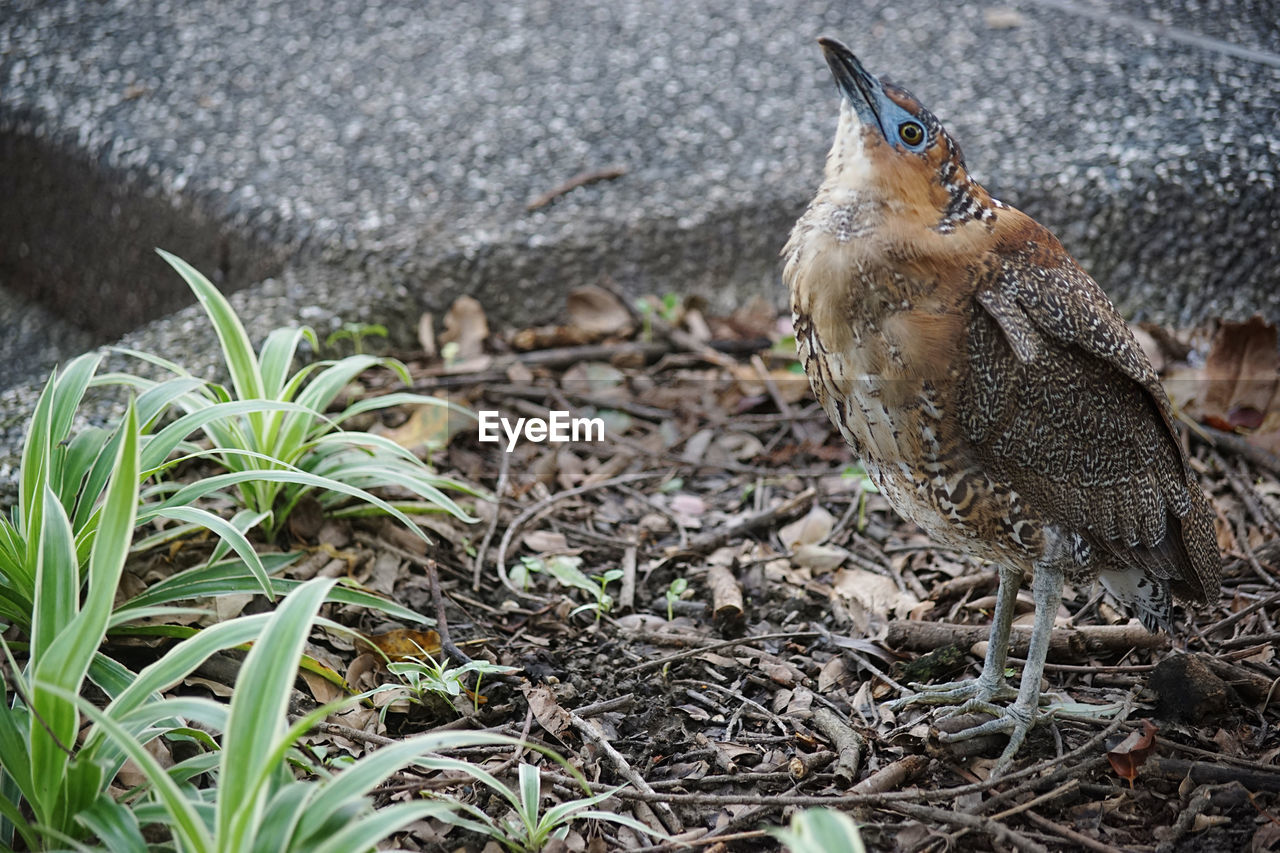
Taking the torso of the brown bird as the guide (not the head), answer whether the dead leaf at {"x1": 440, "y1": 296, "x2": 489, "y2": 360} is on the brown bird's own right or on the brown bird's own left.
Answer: on the brown bird's own right

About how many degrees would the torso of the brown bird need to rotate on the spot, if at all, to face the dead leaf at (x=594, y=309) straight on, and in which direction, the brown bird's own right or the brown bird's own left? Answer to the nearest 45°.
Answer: approximately 90° to the brown bird's own right

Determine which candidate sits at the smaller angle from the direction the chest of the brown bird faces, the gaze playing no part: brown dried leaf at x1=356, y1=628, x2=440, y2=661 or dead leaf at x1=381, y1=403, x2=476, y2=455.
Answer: the brown dried leaf

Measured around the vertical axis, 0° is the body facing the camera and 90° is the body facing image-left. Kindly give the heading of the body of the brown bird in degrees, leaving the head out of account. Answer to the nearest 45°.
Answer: approximately 45°

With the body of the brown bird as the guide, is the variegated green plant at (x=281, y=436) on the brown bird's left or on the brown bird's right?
on the brown bird's right

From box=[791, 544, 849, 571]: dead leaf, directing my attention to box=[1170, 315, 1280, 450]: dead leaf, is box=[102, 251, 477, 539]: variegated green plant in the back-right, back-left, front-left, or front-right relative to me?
back-left

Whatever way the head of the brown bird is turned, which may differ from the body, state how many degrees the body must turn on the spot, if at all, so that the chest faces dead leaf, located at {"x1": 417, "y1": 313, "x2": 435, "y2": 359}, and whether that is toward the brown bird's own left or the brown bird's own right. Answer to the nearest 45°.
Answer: approximately 90° to the brown bird's own right

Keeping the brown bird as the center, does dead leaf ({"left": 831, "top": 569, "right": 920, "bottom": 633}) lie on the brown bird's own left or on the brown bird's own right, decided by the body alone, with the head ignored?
on the brown bird's own right

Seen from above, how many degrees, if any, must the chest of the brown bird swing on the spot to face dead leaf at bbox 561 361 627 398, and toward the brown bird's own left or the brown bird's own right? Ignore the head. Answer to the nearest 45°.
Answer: approximately 90° to the brown bird's own right

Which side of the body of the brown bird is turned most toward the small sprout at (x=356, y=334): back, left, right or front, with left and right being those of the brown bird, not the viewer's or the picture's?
right
